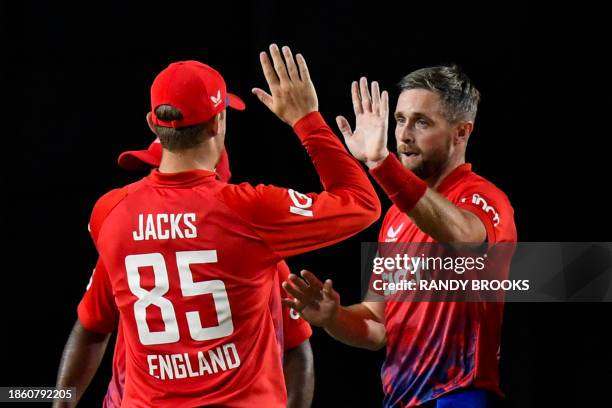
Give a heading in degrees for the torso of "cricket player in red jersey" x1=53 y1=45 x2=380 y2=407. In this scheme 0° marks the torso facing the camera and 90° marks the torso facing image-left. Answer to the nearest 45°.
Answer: approximately 225°

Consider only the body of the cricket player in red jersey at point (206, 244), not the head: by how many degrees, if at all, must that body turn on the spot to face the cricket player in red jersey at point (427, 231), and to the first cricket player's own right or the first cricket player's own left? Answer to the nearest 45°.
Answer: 0° — they already face them

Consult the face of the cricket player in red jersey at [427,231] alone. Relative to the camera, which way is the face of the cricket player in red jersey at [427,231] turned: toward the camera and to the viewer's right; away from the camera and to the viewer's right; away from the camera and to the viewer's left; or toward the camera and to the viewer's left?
toward the camera and to the viewer's left

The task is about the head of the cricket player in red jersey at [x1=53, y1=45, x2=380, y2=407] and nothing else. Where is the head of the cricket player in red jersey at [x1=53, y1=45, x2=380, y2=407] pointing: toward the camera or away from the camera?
away from the camera

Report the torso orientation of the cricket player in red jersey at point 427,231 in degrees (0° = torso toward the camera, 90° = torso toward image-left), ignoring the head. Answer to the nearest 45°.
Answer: approximately 45°

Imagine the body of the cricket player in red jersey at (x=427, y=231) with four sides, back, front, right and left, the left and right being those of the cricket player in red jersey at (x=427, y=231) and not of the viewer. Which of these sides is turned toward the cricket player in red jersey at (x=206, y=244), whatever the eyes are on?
front

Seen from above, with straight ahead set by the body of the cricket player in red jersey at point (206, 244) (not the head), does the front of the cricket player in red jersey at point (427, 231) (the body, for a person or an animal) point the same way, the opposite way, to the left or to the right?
the opposite way
